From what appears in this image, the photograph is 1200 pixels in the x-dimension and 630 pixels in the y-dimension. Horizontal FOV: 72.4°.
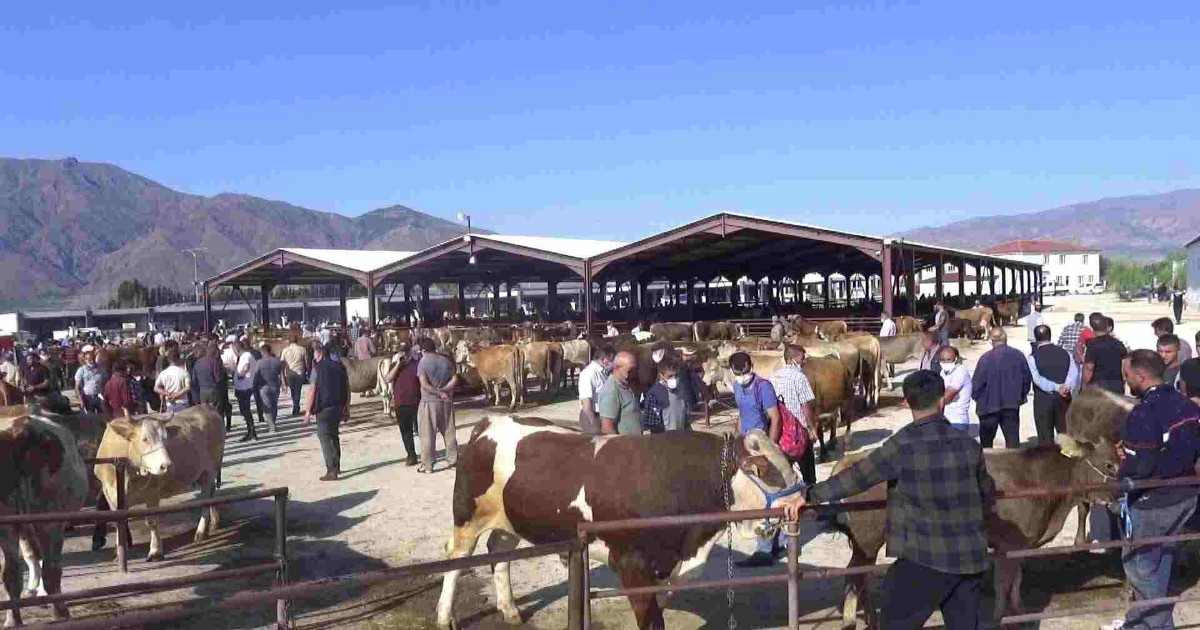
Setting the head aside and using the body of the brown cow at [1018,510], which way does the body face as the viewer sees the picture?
to the viewer's right

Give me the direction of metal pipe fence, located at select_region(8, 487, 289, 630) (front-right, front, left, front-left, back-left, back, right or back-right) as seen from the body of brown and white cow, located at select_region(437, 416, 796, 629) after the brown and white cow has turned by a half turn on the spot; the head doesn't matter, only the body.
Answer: front

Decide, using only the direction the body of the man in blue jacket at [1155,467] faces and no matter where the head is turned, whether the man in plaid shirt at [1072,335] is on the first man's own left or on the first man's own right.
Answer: on the first man's own right

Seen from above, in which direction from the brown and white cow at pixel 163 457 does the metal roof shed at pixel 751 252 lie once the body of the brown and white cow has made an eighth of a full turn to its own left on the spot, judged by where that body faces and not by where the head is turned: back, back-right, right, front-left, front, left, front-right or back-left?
back-left

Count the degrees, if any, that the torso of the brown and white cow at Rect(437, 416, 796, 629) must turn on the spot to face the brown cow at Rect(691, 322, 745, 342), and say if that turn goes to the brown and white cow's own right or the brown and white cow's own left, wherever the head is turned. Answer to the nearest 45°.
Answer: approximately 90° to the brown and white cow's own left

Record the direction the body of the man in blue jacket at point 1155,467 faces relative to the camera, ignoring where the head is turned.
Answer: to the viewer's left

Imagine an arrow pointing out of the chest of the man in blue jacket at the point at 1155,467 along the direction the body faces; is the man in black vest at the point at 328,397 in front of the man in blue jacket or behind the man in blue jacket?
in front

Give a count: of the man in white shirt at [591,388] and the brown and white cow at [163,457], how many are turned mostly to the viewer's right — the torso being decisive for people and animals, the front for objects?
1

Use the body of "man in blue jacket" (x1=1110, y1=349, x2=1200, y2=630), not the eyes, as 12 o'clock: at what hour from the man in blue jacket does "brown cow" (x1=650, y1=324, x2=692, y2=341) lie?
The brown cow is roughly at 2 o'clock from the man in blue jacket.

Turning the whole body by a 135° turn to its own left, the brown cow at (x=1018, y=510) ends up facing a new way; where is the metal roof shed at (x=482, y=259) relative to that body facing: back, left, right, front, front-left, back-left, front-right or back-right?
front

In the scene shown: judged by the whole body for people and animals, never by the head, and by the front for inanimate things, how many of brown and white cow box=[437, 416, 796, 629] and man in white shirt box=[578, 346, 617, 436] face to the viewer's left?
0

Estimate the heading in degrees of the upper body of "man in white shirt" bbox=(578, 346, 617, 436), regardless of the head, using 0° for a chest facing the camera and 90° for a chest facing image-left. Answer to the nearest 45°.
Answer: approximately 270°

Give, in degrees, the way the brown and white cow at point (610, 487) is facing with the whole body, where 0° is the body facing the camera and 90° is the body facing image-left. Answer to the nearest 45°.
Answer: approximately 270°
